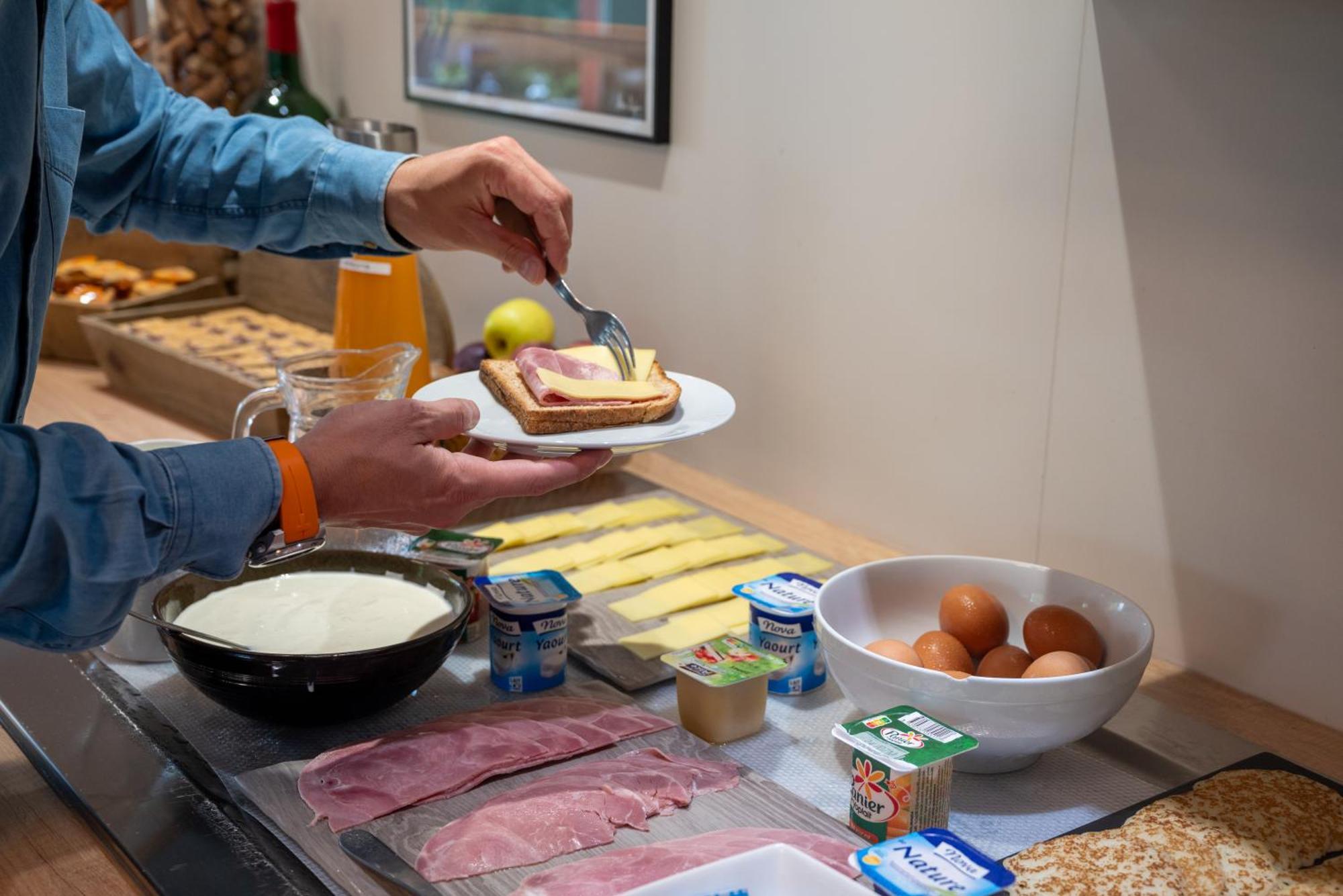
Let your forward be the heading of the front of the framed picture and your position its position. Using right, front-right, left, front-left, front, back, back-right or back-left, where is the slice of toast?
front-left

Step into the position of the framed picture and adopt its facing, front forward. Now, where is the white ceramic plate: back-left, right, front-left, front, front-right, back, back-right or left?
front-left

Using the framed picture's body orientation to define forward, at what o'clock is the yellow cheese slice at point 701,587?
The yellow cheese slice is roughly at 10 o'clock from the framed picture.

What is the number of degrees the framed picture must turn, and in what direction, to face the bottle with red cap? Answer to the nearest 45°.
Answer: approximately 90° to its right

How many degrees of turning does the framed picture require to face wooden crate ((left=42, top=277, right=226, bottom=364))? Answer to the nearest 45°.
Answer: approximately 90° to its right

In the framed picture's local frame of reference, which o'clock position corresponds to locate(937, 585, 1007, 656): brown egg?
The brown egg is roughly at 10 o'clock from the framed picture.

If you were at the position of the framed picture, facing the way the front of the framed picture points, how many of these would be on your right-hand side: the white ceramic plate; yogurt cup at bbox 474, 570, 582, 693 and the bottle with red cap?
1

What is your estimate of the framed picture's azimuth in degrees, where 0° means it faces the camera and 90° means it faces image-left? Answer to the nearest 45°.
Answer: approximately 45°

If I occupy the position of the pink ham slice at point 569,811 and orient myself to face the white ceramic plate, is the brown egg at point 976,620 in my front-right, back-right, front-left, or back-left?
front-right

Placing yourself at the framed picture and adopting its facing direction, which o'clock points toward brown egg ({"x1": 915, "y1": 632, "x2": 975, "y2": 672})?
The brown egg is roughly at 10 o'clock from the framed picture.

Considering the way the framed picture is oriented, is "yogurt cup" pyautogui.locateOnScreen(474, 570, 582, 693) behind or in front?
in front

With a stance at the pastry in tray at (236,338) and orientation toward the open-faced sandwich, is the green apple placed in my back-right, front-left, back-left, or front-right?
front-left
